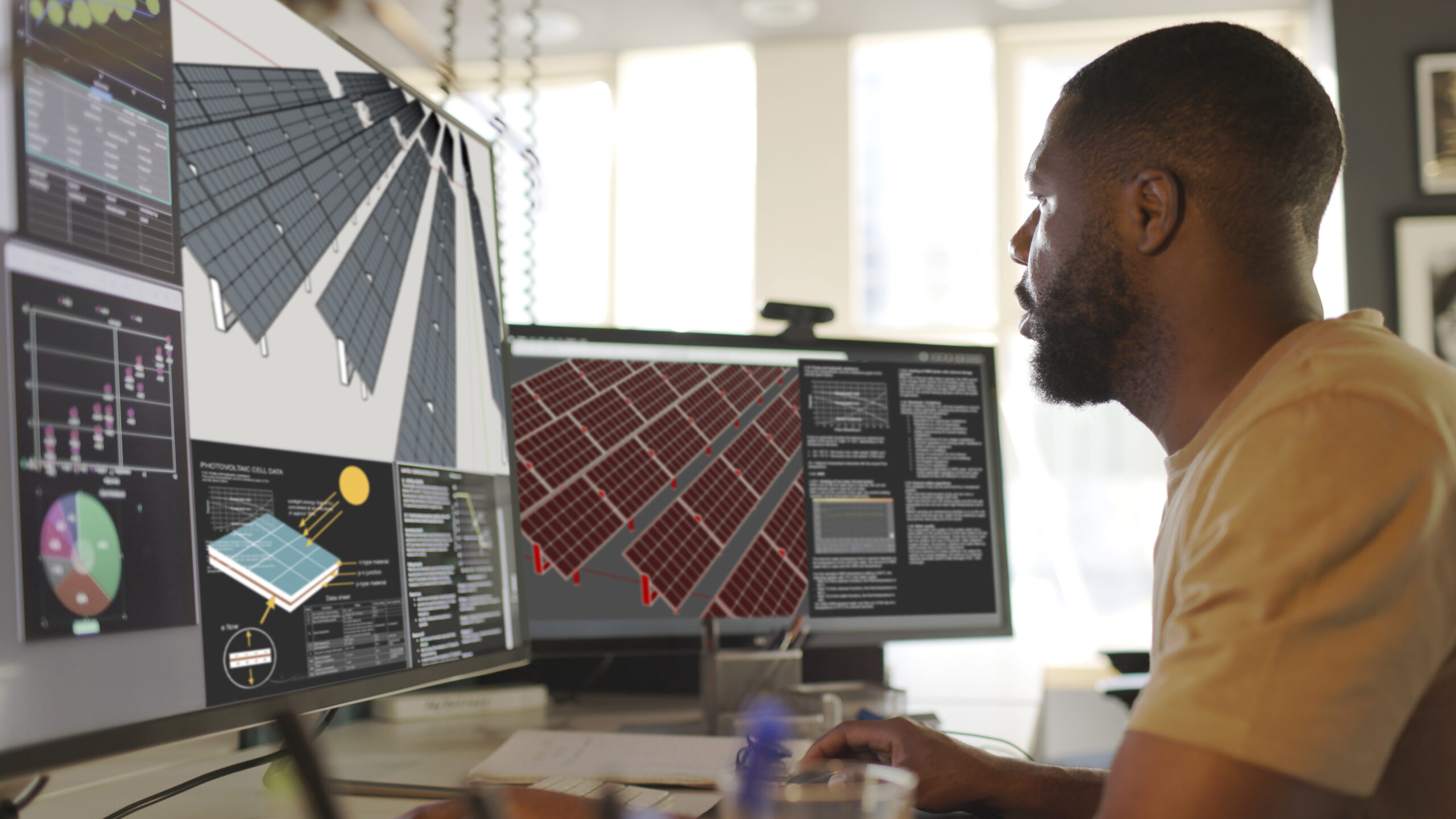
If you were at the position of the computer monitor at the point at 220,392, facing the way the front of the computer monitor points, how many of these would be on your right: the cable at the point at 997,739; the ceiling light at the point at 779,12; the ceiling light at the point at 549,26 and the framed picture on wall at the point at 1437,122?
0

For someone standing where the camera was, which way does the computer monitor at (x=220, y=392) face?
facing the viewer and to the right of the viewer

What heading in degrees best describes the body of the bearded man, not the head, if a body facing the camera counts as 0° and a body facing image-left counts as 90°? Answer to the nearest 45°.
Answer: approximately 90°

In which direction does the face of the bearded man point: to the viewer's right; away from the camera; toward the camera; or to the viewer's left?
to the viewer's left

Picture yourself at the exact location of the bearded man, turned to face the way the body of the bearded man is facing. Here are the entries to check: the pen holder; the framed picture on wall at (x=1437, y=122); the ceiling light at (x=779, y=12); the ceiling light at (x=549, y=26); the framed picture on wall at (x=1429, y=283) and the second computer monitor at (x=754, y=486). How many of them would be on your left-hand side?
0

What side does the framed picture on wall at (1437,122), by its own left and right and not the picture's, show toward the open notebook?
front

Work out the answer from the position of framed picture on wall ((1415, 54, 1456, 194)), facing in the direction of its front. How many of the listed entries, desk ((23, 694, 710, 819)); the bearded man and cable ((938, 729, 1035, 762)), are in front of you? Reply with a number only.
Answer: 3
